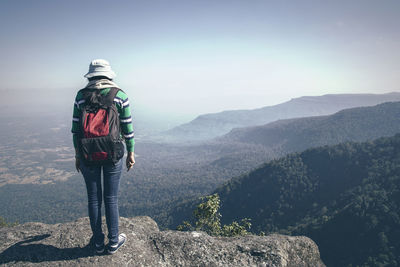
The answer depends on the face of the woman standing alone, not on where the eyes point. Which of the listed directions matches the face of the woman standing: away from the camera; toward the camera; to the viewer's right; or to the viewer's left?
away from the camera

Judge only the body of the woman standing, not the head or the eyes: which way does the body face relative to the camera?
away from the camera

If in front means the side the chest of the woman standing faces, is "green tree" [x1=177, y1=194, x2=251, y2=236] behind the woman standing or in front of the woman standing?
in front
